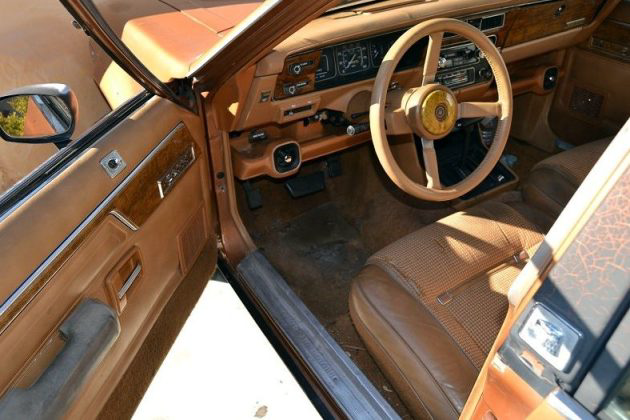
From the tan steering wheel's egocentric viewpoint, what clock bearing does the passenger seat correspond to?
The passenger seat is roughly at 10 o'clock from the tan steering wheel.

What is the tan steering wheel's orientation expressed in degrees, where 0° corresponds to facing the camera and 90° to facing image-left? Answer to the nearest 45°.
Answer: approximately 315°

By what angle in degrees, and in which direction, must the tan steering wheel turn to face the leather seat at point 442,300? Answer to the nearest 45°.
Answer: approximately 45° to its right
